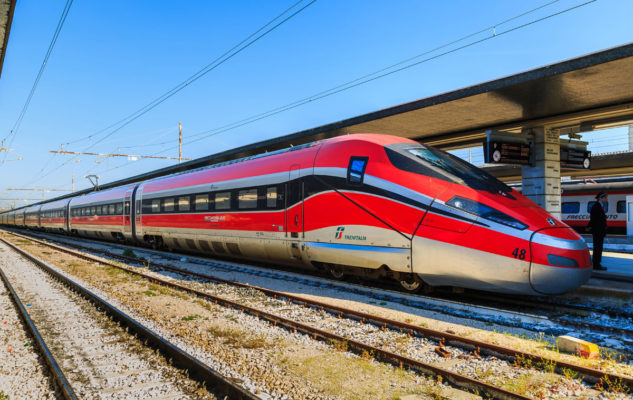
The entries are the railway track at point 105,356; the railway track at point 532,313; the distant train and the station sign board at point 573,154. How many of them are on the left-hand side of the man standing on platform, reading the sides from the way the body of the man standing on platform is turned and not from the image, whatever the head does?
2

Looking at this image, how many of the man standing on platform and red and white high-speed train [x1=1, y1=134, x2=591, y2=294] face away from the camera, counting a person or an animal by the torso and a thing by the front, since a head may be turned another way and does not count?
0

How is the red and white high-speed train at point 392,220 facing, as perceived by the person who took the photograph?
facing the viewer and to the right of the viewer

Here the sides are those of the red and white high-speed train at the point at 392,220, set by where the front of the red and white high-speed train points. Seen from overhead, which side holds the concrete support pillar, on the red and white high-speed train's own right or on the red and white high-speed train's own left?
on the red and white high-speed train's own left
